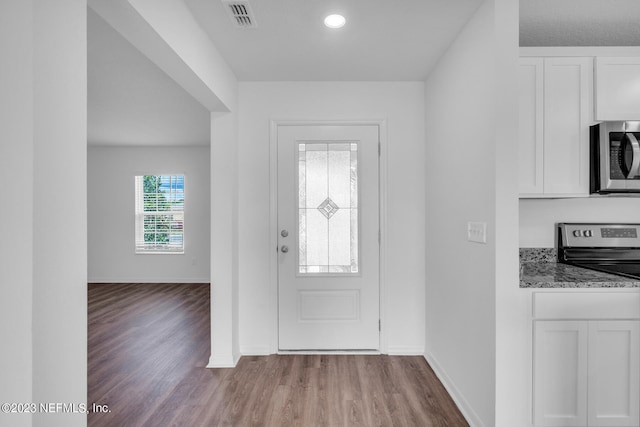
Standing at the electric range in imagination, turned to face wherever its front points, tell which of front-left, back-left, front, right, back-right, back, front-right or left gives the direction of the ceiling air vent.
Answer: front-right

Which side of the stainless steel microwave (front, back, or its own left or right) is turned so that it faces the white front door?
right
